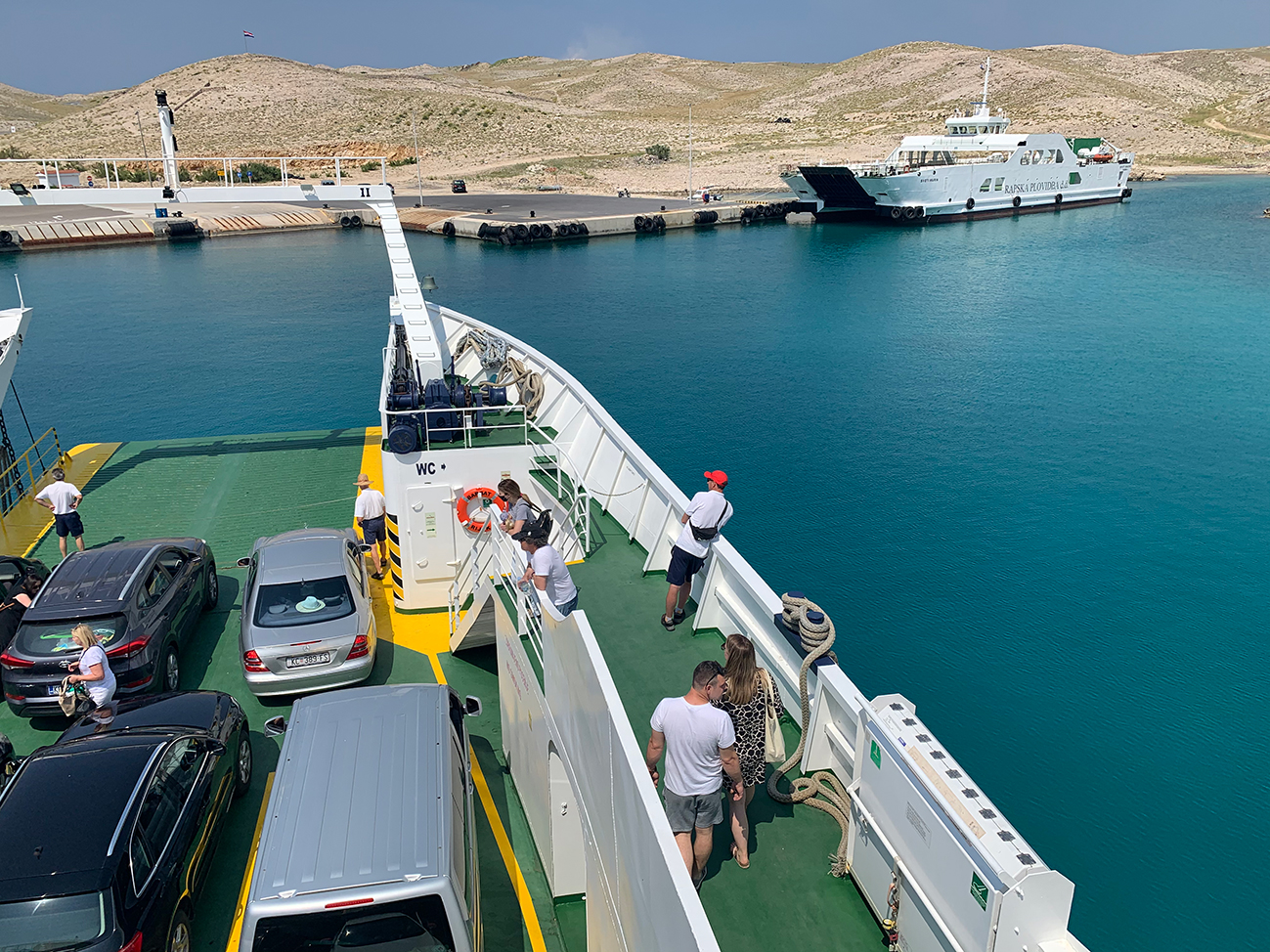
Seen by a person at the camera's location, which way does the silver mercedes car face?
facing away from the viewer

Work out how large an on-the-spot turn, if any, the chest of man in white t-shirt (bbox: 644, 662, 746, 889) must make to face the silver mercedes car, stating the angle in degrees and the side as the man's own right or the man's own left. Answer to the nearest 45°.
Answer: approximately 45° to the man's own left

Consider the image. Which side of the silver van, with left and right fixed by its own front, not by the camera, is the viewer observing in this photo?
back

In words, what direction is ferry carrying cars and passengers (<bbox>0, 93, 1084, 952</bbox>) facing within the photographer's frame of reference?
facing away from the viewer

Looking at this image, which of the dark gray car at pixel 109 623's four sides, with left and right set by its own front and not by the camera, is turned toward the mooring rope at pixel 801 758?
right

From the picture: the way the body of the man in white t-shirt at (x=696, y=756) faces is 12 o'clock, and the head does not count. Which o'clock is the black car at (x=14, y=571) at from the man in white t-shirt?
The black car is roughly at 10 o'clock from the man in white t-shirt.

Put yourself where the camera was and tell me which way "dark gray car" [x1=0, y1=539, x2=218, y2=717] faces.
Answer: facing away from the viewer and to the right of the viewer

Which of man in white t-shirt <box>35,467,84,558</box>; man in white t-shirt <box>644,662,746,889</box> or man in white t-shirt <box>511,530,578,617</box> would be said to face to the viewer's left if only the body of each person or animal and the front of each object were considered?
man in white t-shirt <box>511,530,578,617</box>

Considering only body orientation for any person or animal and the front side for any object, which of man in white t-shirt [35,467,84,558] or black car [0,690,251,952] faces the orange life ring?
the black car

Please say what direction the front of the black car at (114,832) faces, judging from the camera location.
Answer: facing away from the viewer and to the right of the viewer

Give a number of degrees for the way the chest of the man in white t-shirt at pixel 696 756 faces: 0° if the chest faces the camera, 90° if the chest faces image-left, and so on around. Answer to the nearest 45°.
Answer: approximately 180°

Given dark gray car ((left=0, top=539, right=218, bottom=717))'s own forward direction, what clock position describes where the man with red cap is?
The man with red cap is roughly at 3 o'clock from the dark gray car.

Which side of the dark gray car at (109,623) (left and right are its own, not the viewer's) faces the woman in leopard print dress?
right
